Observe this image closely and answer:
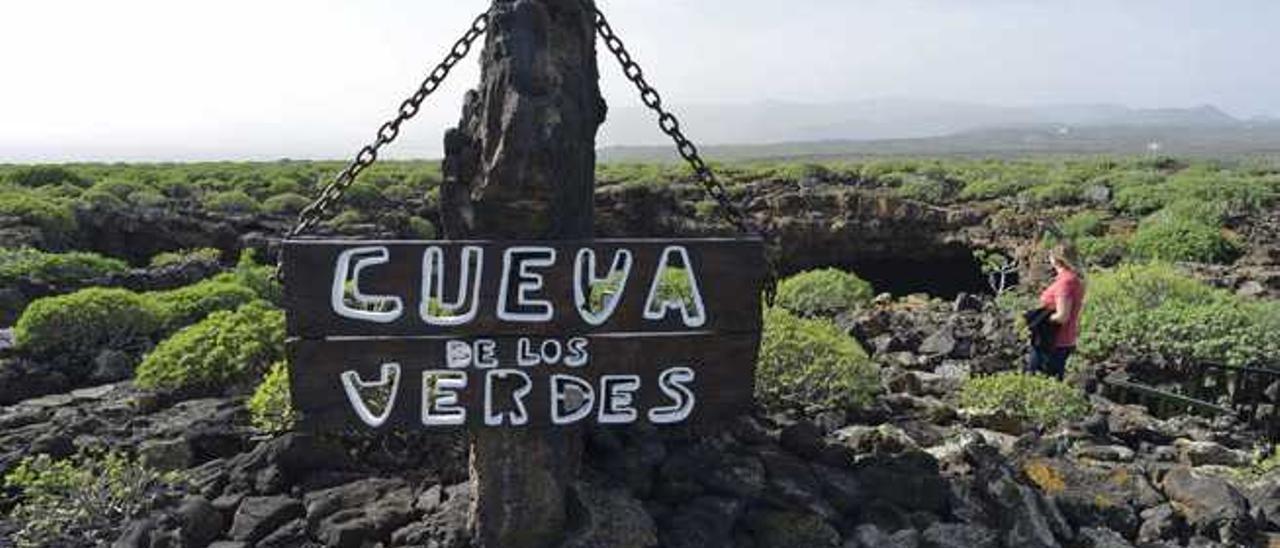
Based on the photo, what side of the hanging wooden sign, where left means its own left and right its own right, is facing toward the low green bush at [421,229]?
back

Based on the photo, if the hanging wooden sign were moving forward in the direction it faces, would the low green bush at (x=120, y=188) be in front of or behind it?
behind

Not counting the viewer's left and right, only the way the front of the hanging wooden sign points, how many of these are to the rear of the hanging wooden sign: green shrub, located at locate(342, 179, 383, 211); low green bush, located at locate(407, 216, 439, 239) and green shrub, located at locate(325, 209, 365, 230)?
3

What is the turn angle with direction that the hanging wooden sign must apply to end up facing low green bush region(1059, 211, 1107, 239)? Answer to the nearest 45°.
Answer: approximately 135° to its left

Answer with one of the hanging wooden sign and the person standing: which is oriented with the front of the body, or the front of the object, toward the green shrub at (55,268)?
the person standing

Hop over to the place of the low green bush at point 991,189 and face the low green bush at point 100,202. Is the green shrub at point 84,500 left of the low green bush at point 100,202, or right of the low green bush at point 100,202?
left

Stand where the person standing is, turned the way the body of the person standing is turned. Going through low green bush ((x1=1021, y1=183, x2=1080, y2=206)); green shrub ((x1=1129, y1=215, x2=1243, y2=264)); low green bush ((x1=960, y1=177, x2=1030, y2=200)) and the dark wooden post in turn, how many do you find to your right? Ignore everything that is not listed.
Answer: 3

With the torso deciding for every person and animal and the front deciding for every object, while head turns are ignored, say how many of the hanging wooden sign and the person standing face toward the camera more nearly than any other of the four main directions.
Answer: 1

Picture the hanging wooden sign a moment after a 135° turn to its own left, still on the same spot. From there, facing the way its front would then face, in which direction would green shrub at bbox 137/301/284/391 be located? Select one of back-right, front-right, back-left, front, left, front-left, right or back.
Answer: left

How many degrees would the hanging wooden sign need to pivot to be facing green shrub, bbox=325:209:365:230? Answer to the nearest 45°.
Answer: approximately 180°

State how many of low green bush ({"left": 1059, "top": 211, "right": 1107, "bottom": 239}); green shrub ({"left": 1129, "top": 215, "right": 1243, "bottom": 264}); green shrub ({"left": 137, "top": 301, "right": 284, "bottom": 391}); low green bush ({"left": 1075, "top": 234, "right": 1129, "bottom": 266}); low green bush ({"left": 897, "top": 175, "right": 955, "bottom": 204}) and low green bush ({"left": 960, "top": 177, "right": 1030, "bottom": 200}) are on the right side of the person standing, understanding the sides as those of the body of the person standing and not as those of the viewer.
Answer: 5

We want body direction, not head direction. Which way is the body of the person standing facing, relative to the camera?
to the viewer's left

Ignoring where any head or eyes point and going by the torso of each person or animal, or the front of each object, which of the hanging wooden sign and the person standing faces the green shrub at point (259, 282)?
the person standing

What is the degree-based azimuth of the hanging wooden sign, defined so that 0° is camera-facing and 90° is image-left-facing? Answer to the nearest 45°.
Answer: approximately 0°

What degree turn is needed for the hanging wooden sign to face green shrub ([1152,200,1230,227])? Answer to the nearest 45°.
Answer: approximately 135° to its left

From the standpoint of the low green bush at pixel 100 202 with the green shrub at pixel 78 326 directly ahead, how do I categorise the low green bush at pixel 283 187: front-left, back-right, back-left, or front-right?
back-left
